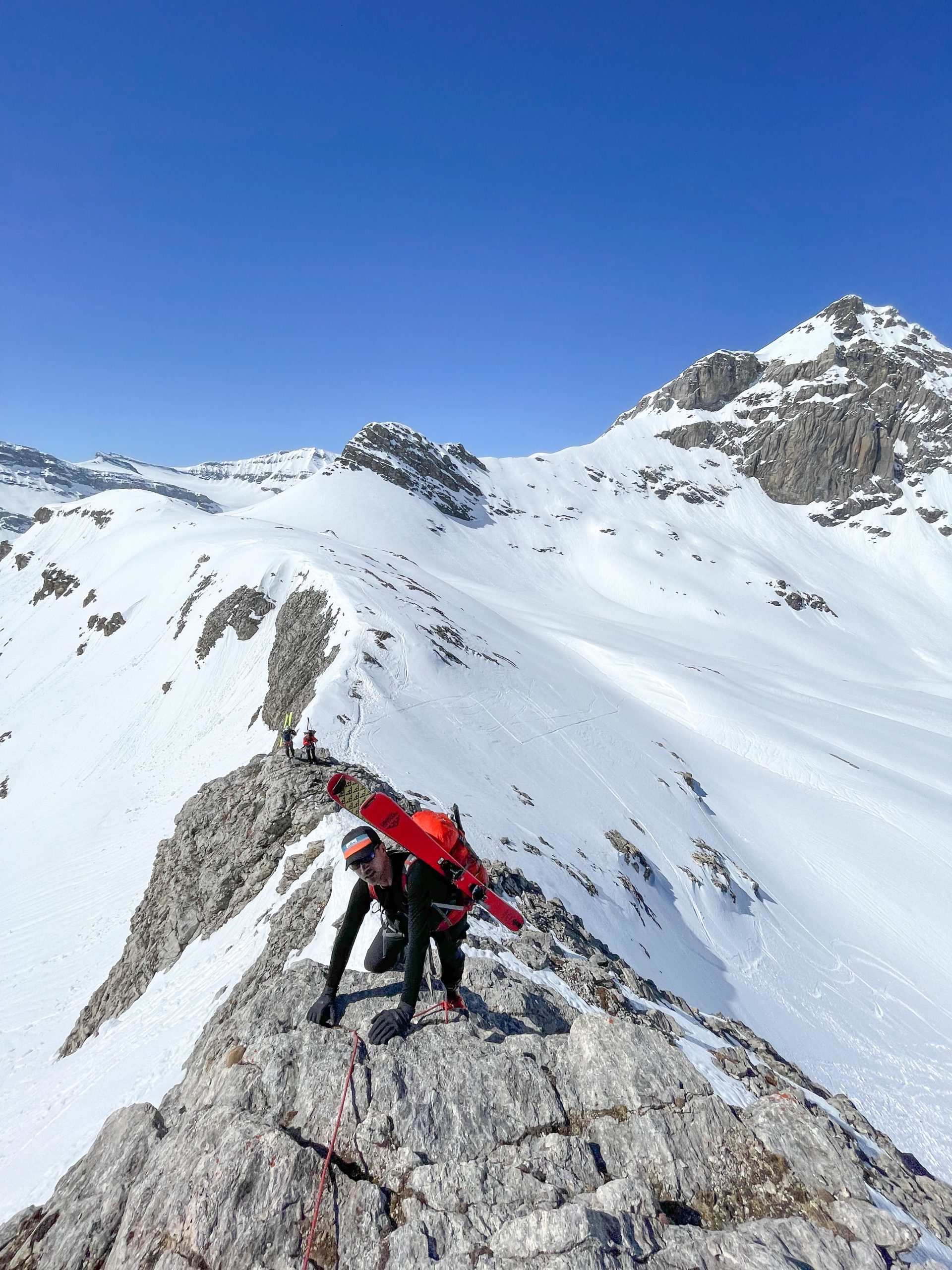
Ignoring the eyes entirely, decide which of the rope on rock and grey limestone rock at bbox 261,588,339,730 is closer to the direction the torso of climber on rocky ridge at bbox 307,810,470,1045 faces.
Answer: the rope on rock

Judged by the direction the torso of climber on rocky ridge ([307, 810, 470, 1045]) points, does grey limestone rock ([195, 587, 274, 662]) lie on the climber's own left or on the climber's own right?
on the climber's own right

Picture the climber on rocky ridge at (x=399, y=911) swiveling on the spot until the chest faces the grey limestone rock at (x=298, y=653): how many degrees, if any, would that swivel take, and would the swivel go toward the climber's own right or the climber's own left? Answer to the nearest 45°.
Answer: approximately 135° to the climber's own right

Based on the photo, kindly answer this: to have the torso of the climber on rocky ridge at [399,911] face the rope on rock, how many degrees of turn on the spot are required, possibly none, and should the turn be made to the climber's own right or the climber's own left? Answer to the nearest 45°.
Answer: approximately 45° to the climber's own left

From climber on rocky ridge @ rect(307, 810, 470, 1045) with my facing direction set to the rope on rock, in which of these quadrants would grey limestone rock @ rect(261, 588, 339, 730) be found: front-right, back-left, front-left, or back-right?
back-right

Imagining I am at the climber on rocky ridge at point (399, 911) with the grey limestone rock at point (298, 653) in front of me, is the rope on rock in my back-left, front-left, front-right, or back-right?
back-left

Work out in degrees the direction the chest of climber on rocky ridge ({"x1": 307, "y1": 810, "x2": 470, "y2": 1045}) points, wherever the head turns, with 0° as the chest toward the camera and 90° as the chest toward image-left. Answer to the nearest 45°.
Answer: approximately 45°
